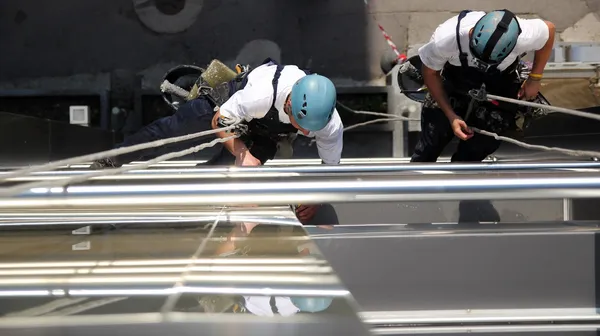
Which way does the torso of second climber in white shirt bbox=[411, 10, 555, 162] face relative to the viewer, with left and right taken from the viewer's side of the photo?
facing the viewer

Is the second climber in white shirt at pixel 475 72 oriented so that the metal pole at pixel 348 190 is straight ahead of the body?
yes

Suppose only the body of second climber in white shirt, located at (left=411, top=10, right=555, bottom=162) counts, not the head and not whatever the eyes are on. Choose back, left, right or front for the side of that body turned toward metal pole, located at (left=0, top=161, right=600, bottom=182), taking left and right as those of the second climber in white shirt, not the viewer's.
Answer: front

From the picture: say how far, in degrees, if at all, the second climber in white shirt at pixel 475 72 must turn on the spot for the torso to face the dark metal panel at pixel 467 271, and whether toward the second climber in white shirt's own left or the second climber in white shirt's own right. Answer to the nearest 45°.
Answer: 0° — they already face it
